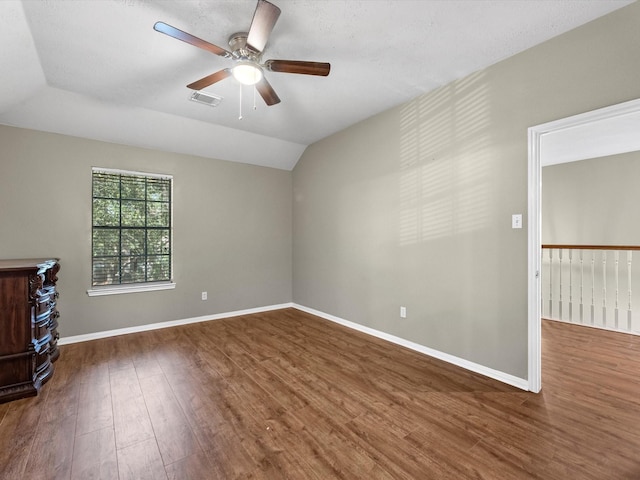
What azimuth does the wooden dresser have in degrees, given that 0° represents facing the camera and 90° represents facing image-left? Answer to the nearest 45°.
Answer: approximately 270°

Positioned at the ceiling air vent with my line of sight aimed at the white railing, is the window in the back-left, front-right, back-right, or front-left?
back-left

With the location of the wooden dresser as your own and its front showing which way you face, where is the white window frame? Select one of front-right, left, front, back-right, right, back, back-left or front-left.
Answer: front-left

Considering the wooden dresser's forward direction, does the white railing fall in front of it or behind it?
in front

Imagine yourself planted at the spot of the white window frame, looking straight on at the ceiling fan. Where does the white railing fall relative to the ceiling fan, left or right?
left
